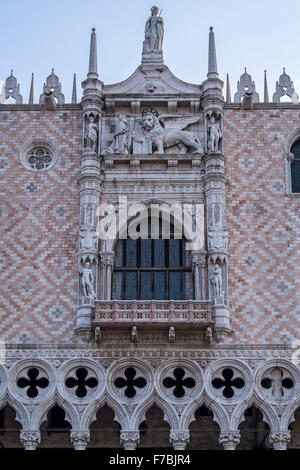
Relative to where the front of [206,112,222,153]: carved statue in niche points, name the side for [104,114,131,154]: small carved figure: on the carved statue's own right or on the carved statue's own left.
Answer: on the carved statue's own right

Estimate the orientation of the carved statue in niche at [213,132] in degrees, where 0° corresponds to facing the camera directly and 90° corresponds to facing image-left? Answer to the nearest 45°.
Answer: approximately 0°

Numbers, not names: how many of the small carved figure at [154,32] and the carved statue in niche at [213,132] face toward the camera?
2

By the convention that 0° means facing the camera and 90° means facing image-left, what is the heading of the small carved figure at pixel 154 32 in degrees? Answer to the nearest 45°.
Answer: approximately 0°
